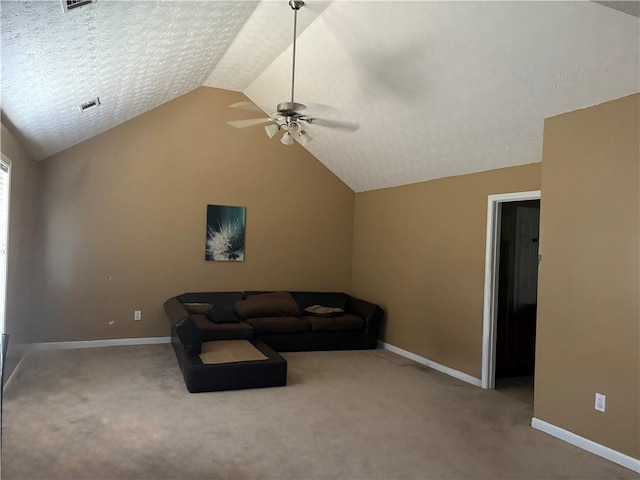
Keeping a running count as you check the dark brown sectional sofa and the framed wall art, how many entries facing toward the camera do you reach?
2

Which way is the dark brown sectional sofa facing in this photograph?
toward the camera

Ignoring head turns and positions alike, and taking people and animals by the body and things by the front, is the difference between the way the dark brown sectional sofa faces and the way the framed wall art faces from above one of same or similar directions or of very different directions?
same or similar directions

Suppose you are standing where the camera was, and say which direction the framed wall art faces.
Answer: facing the viewer

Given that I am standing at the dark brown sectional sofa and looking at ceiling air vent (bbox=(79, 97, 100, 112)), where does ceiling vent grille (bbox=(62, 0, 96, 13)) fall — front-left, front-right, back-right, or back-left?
front-left

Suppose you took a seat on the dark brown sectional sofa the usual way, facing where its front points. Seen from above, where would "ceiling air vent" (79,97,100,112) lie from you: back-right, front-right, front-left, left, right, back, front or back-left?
front-right

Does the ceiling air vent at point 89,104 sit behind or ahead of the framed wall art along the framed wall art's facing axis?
ahead

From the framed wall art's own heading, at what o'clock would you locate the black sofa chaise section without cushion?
The black sofa chaise section without cushion is roughly at 12 o'clock from the framed wall art.

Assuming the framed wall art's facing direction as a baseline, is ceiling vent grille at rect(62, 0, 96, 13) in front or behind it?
in front

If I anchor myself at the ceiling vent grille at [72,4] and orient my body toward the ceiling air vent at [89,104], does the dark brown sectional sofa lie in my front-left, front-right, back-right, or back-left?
front-right
